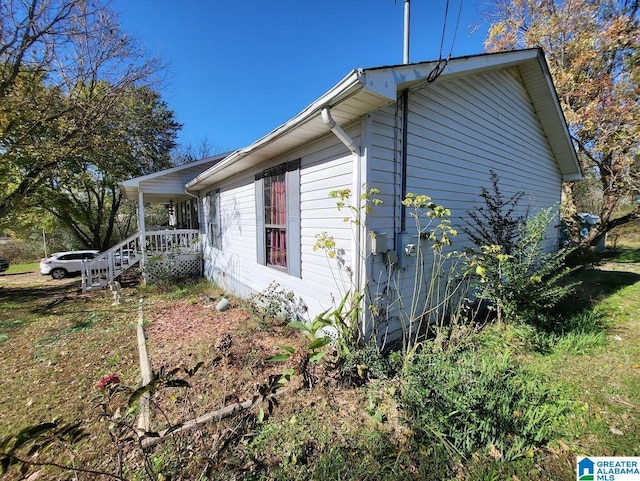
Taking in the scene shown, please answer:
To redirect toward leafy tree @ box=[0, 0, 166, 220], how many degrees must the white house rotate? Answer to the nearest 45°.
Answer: approximately 45° to its right

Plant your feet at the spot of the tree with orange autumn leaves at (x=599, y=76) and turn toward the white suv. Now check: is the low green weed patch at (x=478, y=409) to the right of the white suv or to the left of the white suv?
left
